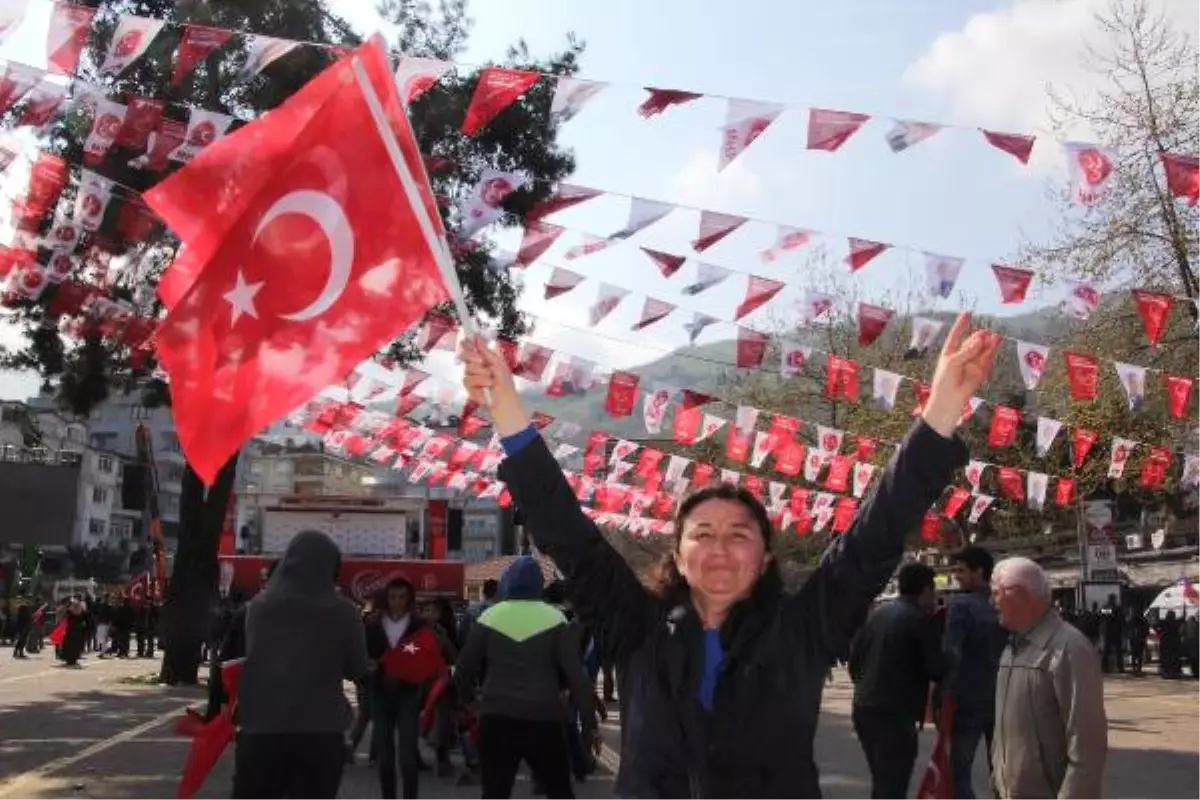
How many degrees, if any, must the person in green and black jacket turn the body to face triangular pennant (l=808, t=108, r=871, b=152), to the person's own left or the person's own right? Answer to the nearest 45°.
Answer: approximately 45° to the person's own right

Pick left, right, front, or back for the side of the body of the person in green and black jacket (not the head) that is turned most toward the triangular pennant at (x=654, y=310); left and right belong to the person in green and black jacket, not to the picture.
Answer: front

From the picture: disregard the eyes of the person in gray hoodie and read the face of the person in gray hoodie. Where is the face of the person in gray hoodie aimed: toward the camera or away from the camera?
away from the camera

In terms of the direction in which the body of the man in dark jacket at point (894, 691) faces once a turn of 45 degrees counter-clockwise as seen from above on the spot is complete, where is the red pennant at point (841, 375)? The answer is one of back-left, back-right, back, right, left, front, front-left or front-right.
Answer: front

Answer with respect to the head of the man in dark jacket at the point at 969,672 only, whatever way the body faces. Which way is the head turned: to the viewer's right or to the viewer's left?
to the viewer's left

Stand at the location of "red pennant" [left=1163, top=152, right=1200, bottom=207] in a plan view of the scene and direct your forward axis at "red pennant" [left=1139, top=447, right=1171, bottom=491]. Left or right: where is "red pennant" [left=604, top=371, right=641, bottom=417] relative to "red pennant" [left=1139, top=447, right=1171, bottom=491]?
left

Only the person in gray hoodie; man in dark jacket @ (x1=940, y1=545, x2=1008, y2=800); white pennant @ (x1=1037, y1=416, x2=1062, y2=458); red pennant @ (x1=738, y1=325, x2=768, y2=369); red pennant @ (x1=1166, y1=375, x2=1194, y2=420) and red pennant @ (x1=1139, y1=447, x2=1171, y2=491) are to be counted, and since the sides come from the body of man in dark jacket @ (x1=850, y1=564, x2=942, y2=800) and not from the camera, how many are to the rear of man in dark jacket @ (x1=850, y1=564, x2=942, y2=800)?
1

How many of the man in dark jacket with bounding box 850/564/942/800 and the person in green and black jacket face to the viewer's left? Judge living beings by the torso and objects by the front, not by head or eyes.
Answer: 0

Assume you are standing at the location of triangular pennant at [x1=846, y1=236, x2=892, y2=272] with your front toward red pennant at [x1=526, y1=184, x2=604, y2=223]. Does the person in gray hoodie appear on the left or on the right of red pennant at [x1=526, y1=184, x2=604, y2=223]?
left

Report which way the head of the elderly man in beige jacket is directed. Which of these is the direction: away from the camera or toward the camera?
toward the camera

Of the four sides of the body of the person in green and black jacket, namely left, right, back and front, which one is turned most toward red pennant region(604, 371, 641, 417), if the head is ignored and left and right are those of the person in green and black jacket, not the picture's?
front

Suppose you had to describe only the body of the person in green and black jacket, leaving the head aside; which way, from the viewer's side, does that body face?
away from the camera

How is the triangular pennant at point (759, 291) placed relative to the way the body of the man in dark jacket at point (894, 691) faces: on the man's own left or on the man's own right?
on the man's own left

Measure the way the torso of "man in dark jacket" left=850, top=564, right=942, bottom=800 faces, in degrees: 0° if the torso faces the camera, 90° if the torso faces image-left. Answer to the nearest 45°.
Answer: approximately 225°
